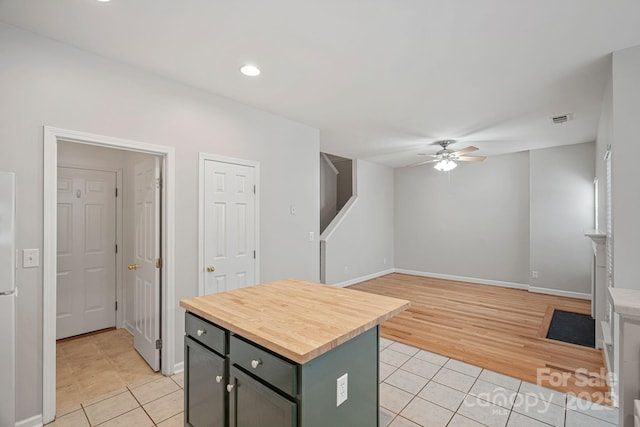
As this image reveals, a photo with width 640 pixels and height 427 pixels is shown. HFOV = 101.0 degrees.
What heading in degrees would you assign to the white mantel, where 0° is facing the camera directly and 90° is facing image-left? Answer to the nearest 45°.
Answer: approximately 90°

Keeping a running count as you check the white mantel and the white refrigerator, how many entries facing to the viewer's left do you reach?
1

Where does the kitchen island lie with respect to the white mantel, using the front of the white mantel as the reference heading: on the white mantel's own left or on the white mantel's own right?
on the white mantel's own left

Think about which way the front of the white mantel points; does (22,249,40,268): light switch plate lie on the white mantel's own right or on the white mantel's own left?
on the white mantel's own left

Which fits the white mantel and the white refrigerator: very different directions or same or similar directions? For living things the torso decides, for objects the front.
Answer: very different directions

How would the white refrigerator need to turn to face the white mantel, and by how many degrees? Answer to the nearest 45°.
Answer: approximately 45° to its left
